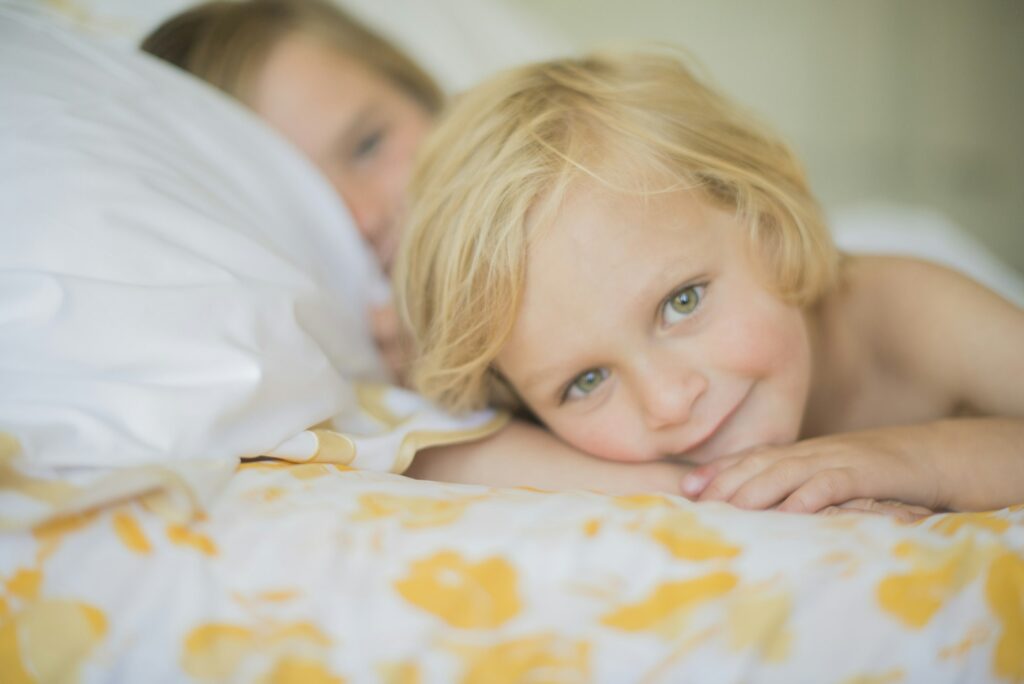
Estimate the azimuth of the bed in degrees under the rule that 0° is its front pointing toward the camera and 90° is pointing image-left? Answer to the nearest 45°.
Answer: approximately 270°
